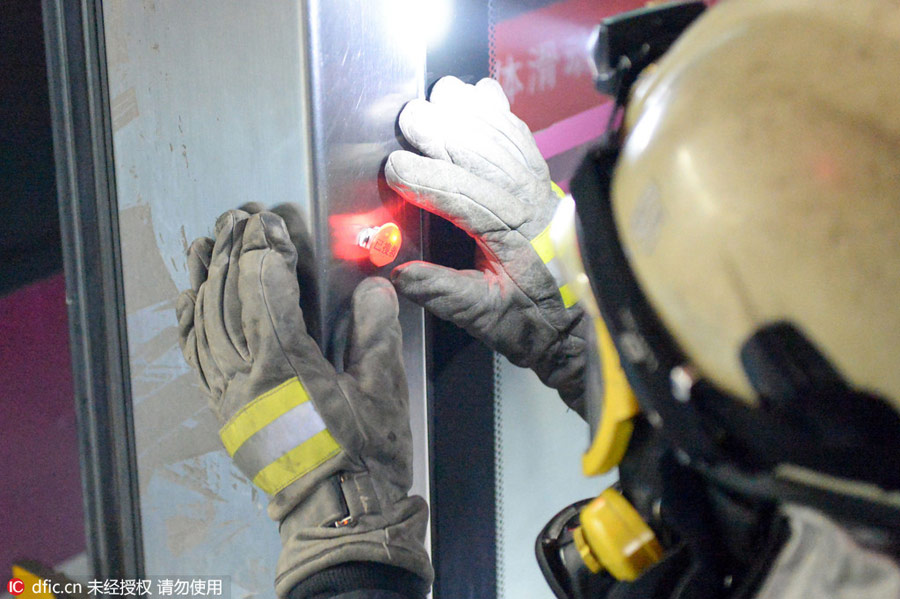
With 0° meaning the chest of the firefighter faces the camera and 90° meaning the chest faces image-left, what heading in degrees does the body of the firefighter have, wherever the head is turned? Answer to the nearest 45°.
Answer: approximately 135°

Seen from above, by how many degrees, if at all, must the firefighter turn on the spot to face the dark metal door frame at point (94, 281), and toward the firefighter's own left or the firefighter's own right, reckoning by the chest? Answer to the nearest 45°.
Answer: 0° — they already face it

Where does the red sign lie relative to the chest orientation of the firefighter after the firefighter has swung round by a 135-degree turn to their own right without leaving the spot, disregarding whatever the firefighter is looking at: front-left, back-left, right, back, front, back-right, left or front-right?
left

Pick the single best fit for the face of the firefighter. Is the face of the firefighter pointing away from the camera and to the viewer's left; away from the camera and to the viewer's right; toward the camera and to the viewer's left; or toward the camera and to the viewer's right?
away from the camera and to the viewer's left
